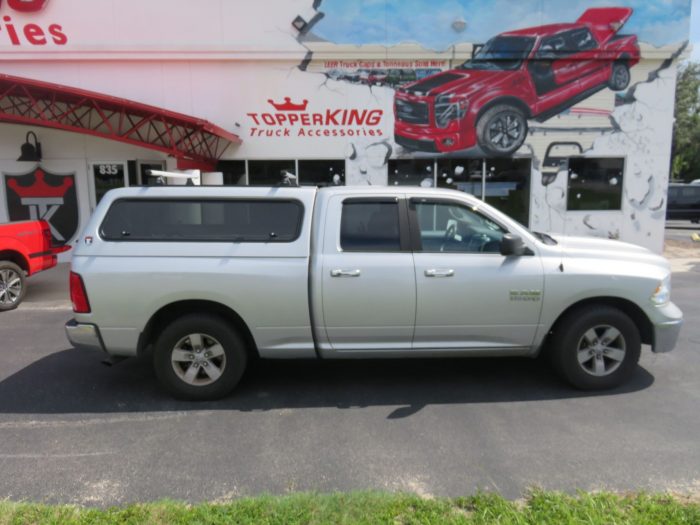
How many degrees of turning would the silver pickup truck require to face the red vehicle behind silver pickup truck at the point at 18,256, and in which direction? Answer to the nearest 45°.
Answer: approximately 135° to its left

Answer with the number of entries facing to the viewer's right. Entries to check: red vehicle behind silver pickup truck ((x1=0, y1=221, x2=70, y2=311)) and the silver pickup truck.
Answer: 1

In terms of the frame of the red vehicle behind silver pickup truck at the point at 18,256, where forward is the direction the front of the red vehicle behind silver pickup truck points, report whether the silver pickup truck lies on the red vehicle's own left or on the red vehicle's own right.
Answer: on the red vehicle's own left

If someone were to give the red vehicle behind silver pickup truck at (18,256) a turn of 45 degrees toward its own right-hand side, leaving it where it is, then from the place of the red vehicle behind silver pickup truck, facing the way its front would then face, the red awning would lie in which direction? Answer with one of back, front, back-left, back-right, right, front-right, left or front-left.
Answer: right

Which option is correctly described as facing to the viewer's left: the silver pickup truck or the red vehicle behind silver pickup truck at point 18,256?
the red vehicle behind silver pickup truck

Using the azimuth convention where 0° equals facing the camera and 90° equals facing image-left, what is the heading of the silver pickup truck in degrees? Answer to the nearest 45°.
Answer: approximately 270°

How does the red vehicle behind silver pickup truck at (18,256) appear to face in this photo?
to the viewer's left

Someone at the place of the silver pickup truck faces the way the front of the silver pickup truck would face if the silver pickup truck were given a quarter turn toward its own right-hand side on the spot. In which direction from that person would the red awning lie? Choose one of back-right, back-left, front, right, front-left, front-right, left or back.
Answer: back-right
